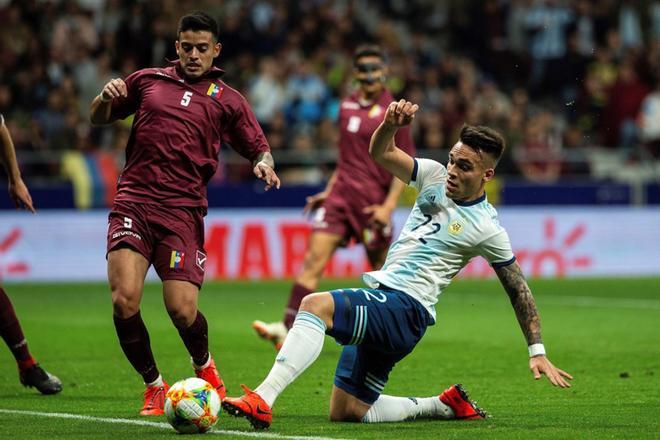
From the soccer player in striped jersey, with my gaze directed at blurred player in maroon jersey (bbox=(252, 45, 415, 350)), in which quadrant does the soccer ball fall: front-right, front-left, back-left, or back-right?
back-left

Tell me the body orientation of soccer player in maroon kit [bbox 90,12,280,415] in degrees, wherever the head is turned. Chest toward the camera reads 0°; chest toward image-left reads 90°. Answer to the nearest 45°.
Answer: approximately 0°

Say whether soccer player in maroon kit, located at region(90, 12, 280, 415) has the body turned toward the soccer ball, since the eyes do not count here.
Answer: yes

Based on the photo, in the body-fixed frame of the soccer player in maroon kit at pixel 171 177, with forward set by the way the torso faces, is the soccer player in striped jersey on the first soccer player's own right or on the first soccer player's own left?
on the first soccer player's own left
